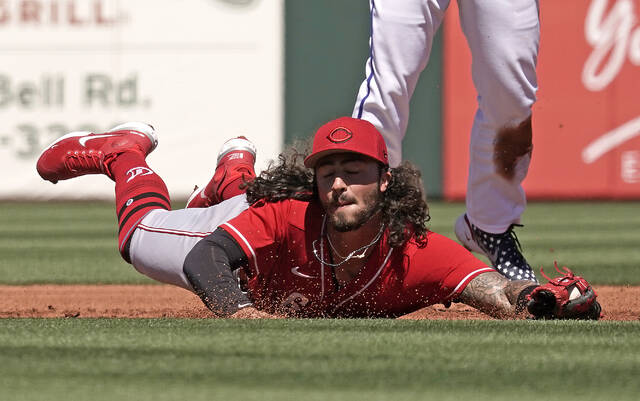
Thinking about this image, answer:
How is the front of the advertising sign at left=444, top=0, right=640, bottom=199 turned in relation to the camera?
facing the viewer

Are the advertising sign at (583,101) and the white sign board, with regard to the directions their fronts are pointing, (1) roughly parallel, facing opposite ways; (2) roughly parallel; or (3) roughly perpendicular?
roughly parallel

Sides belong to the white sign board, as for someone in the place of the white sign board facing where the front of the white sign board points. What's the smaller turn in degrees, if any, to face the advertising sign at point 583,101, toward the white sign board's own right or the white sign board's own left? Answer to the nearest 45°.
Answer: approximately 90° to the white sign board's own left

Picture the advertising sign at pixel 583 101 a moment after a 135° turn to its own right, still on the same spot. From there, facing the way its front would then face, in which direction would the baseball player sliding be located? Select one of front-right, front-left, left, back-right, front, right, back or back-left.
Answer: back-left

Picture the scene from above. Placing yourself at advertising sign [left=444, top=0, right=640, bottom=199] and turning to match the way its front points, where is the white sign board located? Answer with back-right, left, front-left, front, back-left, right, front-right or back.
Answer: right

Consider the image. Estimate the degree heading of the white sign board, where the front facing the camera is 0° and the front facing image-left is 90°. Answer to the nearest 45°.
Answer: approximately 0°

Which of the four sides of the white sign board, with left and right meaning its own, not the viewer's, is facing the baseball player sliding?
front

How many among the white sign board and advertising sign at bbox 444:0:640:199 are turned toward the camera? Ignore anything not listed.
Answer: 2
